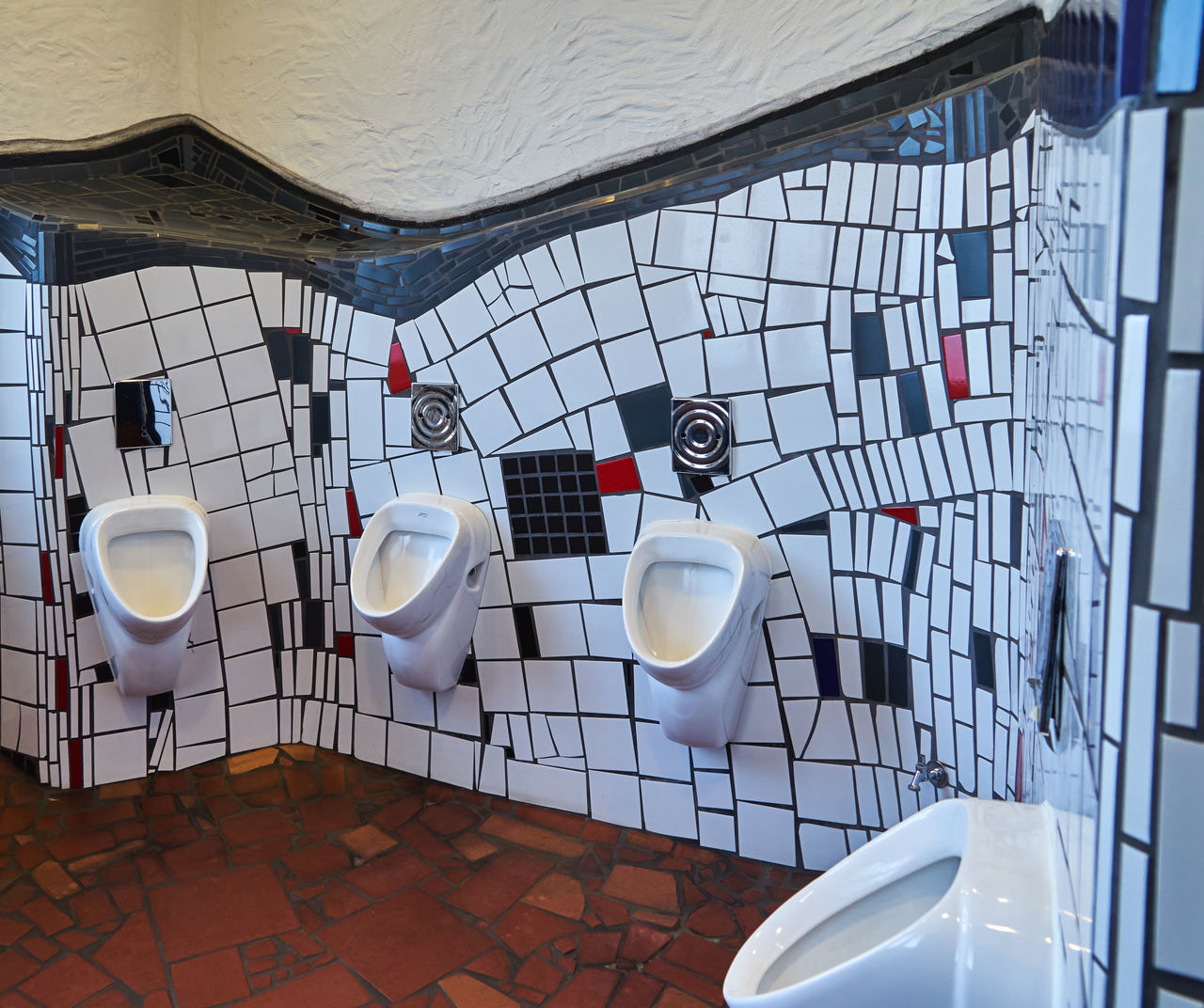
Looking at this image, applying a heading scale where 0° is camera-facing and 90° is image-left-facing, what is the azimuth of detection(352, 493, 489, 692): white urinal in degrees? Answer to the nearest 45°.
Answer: approximately 45°

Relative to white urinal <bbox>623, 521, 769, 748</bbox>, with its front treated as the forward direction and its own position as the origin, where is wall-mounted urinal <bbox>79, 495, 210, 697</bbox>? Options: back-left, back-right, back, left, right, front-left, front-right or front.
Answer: front-right

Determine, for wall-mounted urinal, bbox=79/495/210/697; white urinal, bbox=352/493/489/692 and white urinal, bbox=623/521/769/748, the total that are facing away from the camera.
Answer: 0

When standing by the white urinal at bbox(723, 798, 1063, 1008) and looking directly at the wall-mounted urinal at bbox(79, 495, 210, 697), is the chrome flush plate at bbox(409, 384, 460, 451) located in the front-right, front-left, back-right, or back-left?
front-right

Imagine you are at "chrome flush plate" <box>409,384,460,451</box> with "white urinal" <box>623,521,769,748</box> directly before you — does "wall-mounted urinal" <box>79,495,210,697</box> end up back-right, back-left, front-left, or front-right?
back-right

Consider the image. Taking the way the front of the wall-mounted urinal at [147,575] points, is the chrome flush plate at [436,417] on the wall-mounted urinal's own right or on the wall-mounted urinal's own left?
on the wall-mounted urinal's own left

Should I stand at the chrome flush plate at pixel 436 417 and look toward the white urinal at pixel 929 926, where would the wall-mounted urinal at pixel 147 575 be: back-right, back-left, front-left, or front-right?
back-right

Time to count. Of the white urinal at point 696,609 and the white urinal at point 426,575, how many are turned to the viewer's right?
0

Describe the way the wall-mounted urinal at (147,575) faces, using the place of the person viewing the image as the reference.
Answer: facing the viewer

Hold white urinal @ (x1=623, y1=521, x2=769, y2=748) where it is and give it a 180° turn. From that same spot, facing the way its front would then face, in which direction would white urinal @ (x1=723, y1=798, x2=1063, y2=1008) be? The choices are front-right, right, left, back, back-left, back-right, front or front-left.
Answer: back-right

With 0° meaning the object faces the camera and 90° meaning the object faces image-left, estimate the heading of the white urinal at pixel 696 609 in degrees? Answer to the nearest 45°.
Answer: approximately 45°

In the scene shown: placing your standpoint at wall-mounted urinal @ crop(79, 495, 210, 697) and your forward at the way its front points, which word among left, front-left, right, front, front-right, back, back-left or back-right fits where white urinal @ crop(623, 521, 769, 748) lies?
front-left

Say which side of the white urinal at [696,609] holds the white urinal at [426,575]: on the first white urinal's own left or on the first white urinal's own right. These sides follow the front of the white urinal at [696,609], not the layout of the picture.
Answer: on the first white urinal's own right

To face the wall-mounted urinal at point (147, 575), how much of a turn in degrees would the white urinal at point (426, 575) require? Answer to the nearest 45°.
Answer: approximately 45° to its right
